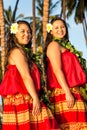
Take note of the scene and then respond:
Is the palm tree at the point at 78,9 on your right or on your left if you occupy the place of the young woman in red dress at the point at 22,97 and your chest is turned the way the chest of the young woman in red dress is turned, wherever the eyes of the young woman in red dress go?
on your left

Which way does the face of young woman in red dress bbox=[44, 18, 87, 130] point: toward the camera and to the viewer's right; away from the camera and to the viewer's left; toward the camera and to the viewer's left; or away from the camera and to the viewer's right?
toward the camera and to the viewer's right

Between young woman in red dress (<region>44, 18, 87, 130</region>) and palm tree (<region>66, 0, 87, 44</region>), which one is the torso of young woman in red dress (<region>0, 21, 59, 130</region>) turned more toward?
the young woman in red dress

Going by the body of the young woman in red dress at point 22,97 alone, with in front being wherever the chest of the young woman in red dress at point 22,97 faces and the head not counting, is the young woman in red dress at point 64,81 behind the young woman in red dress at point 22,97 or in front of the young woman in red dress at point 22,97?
in front

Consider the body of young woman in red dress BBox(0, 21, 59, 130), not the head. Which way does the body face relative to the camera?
to the viewer's right

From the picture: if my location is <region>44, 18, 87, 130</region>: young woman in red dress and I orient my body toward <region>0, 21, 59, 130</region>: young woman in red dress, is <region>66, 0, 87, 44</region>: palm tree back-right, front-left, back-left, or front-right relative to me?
back-right
